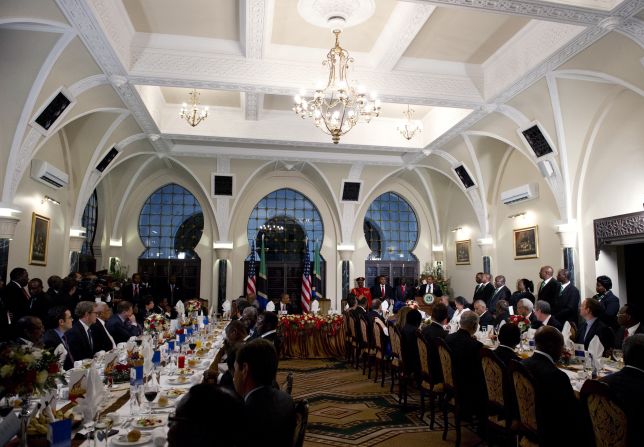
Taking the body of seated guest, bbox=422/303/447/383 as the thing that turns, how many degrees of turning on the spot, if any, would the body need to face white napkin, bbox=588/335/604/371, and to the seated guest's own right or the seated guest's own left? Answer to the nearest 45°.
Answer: approximately 90° to the seated guest's own right

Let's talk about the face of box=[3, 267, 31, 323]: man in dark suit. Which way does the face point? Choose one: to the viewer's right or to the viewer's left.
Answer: to the viewer's right

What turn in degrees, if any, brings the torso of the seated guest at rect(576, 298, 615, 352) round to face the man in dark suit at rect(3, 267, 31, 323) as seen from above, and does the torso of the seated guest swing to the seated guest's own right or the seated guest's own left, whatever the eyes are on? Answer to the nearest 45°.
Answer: approximately 45° to the seated guest's own right

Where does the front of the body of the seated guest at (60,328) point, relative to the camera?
to the viewer's right

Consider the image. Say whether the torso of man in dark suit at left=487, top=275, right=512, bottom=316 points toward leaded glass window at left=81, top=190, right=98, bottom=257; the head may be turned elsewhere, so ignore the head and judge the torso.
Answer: yes

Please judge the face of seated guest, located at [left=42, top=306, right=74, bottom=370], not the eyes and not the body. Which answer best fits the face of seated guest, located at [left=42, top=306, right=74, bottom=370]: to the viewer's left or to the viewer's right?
to the viewer's right

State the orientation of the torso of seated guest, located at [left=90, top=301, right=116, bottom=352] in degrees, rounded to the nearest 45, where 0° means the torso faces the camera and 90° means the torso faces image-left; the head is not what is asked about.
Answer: approximately 270°
